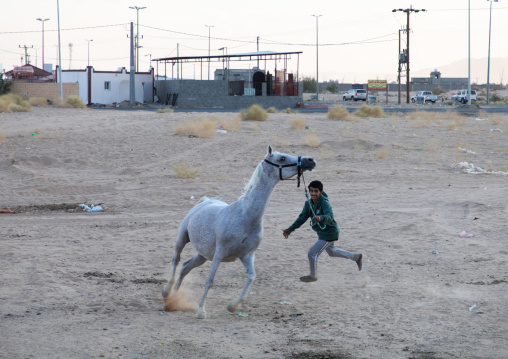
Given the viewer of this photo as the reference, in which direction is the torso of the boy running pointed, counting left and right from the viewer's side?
facing the viewer and to the left of the viewer

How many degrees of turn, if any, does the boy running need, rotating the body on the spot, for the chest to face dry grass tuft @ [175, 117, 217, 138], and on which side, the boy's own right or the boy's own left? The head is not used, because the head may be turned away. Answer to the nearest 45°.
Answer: approximately 135° to the boy's own right

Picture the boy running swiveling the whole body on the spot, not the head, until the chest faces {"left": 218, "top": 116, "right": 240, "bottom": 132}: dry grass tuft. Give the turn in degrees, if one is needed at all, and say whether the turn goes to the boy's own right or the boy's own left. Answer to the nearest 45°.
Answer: approximately 135° to the boy's own right

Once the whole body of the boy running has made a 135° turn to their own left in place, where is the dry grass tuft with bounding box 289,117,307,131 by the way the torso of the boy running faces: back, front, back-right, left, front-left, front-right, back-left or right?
left

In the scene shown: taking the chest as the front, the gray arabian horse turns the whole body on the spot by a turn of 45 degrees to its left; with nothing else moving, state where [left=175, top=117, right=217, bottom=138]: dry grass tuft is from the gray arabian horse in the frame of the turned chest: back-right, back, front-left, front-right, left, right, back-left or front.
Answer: left

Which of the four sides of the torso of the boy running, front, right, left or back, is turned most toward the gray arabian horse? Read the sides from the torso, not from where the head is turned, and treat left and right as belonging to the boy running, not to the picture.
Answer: front

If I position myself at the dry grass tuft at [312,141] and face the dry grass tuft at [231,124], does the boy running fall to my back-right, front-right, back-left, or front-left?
back-left

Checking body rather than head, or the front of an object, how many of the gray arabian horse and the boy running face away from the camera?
0

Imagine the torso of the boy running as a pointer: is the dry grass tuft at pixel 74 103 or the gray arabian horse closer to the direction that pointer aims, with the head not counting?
the gray arabian horse

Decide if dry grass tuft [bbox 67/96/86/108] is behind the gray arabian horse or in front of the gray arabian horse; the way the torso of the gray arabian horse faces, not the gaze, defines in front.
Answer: behind

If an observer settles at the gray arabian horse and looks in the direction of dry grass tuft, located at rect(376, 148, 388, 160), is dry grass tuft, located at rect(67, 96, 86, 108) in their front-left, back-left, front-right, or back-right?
front-left
